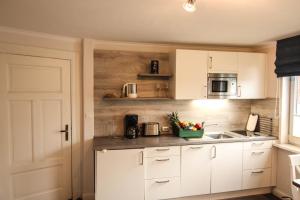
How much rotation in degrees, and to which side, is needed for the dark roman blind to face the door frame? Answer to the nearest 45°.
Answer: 0° — it already faces it

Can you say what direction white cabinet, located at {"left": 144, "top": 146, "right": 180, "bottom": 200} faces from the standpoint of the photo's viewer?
facing the viewer and to the right of the viewer

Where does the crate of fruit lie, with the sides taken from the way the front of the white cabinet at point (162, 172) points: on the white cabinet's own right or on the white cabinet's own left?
on the white cabinet's own left

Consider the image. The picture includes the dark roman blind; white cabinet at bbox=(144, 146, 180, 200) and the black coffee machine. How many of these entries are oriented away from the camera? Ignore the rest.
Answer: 0

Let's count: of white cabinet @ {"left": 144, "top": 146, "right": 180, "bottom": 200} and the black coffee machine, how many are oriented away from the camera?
0

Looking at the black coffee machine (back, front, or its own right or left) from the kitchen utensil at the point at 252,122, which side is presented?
left

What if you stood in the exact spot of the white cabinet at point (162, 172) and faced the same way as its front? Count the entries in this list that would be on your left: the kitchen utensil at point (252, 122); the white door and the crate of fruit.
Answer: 2

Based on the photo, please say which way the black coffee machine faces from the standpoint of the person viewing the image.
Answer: facing the viewer

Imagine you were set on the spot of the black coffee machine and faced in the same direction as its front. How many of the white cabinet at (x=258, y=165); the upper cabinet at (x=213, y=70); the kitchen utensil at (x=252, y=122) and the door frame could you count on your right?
1

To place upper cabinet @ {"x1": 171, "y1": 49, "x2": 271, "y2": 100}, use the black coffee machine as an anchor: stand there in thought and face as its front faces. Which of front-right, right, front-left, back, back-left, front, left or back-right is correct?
left

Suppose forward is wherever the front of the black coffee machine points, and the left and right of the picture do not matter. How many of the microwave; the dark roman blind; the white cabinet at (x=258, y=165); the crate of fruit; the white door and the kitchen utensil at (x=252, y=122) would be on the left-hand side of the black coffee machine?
5

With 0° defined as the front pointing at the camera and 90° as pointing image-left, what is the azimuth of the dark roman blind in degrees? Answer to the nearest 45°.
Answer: approximately 45°

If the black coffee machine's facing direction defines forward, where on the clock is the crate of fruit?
The crate of fruit is roughly at 9 o'clock from the black coffee machine.

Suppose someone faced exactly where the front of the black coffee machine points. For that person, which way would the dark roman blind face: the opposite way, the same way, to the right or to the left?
to the right
